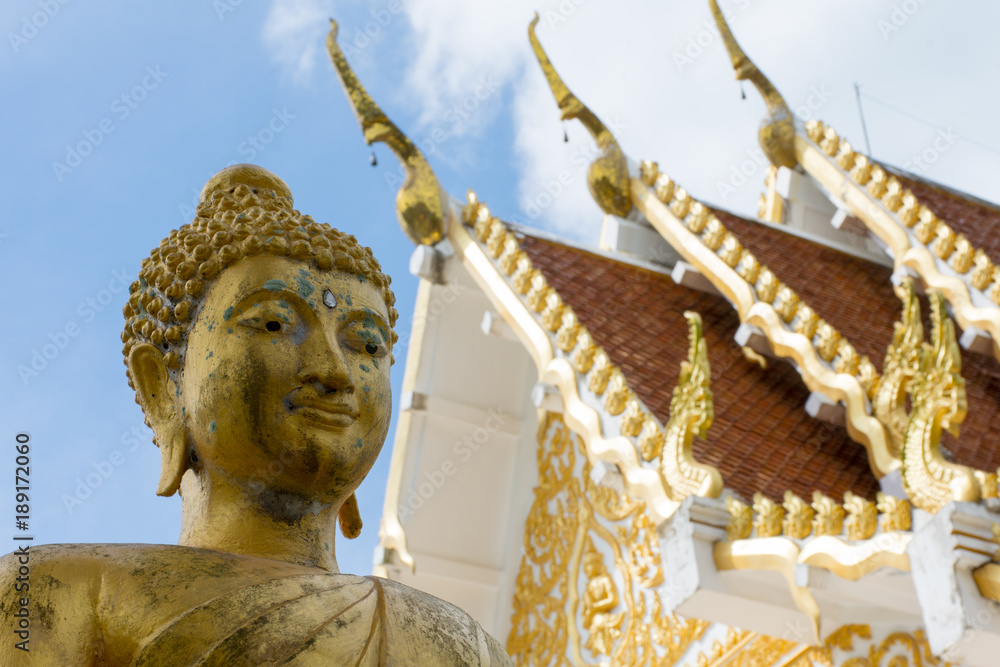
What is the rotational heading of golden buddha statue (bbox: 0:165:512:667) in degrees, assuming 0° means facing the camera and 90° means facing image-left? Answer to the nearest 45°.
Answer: approximately 315°

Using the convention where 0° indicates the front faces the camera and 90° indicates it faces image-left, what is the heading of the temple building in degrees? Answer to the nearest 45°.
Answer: approximately 45°

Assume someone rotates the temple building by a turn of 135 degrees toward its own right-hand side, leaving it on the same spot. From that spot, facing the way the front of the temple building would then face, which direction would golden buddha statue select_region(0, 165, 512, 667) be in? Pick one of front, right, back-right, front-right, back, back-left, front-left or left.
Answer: back
